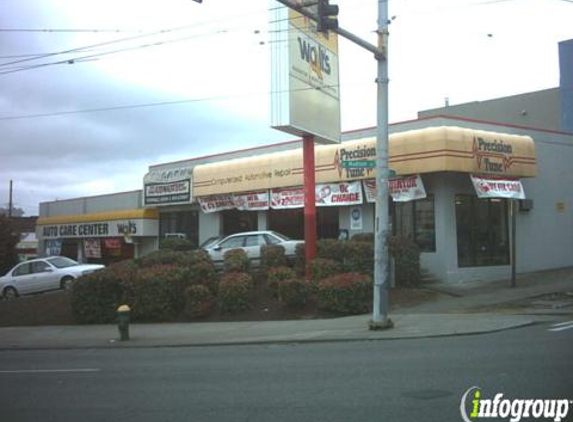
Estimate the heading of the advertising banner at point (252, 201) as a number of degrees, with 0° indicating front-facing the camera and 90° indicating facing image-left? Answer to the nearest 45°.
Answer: approximately 45°

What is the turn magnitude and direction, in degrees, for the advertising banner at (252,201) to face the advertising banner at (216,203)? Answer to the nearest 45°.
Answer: approximately 90° to its right

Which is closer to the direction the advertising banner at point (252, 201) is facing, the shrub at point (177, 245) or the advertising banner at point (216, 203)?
the shrub

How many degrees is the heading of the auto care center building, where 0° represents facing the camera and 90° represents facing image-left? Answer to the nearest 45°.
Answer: approximately 45°

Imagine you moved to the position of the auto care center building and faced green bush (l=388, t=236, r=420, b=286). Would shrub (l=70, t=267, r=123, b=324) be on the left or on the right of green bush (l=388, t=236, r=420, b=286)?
right

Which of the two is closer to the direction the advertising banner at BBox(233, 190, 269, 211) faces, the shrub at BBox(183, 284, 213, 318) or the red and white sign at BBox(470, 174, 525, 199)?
the shrub

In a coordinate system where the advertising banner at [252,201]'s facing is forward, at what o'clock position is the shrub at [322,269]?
The shrub is roughly at 10 o'clock from the advertising banner.

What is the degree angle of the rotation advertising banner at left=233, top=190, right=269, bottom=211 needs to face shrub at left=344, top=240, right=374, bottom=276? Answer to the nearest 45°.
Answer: approximately 45° to its left

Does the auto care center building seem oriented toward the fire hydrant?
yes
